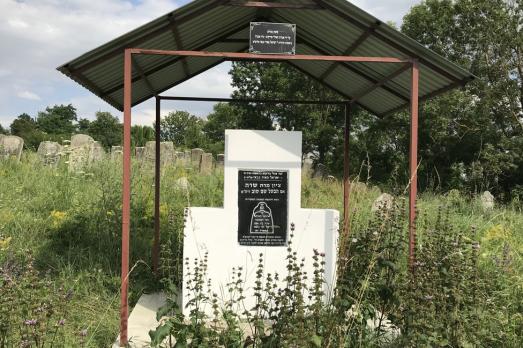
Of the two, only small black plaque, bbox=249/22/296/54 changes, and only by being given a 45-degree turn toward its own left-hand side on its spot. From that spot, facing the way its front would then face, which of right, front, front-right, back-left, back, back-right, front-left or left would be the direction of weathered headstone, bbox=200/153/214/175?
back-left

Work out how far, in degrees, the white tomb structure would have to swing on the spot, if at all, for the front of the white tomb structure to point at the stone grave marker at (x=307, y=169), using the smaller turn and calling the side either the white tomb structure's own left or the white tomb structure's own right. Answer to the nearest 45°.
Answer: approximately 180°

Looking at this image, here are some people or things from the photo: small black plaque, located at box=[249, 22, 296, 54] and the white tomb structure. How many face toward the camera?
2

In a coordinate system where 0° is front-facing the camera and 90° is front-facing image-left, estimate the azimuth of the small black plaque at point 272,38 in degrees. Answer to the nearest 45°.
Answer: approximately 0°

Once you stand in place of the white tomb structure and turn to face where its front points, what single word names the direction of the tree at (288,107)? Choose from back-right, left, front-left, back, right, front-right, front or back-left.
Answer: back

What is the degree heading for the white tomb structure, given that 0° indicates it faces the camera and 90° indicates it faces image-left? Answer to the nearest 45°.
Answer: approximately 0°

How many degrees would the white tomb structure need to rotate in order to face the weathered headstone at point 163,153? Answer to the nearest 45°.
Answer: approximately 180°
